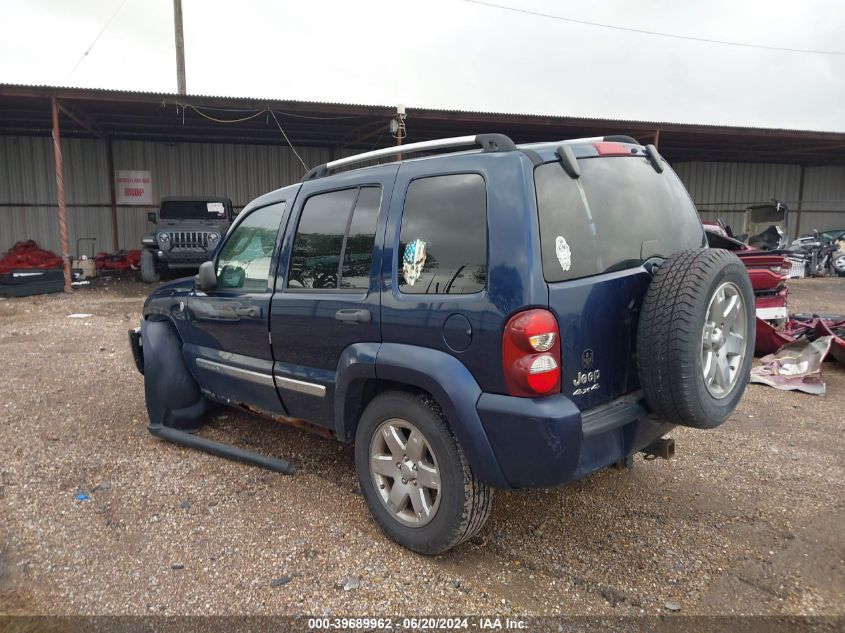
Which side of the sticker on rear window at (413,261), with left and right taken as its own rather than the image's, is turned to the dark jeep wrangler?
right

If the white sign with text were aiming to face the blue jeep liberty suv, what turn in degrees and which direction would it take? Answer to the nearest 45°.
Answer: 0° — it already faces it

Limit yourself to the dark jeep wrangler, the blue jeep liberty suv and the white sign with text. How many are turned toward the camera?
2

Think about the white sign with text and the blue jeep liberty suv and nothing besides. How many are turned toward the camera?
1

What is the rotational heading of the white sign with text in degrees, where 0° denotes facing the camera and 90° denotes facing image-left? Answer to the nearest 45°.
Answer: approximately 0°

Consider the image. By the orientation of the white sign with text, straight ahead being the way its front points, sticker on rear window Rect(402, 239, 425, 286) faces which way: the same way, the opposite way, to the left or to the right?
to the right

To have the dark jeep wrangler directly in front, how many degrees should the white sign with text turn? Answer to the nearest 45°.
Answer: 0° — it already faces it

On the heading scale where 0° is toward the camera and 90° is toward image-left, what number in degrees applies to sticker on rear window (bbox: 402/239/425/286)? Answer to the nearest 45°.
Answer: approximately 45°

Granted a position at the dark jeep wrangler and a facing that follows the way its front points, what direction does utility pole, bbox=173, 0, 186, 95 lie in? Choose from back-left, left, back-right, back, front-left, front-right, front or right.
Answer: back

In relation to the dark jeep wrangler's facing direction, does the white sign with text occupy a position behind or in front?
behind

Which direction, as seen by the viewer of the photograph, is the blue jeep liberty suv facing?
facing away from the viewer and to the left of the viewer

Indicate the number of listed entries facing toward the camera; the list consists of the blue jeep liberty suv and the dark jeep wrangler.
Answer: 1
